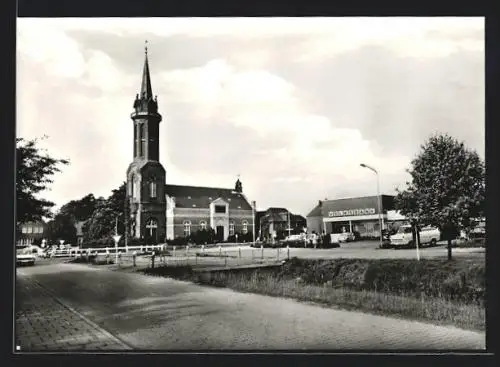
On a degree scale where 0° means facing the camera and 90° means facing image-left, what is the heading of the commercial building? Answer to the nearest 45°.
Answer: approximately 0°

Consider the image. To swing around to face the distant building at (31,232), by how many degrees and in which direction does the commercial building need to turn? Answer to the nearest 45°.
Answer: approximately 90° to its right

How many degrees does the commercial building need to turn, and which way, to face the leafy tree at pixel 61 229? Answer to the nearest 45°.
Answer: approximately 90° to its right

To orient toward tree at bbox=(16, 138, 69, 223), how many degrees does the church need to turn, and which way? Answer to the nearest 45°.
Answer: approximately 45° to its right

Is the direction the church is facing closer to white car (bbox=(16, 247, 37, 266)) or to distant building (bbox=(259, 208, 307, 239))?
the white car

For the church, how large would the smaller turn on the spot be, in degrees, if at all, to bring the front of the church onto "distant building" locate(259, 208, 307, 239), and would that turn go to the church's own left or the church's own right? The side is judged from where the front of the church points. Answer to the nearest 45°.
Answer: approximately 135° to the church's own left
